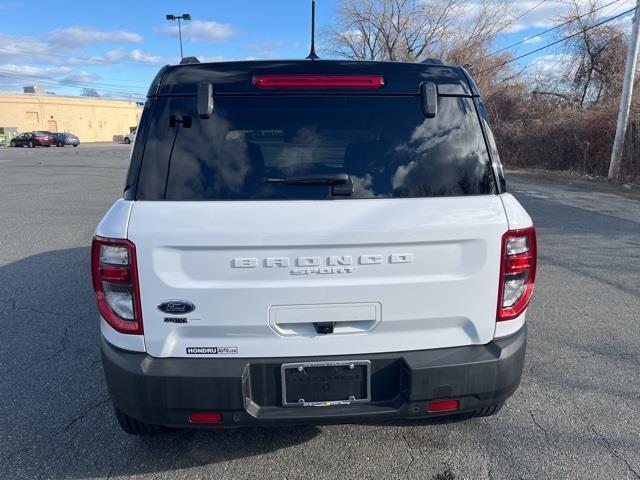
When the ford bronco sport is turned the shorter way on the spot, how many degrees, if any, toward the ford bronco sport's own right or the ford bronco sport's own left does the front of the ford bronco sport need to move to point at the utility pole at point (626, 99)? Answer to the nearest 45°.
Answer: approximately 45° to the ford bronco sport's own right

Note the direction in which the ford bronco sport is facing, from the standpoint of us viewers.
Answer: facing away from the viewer
